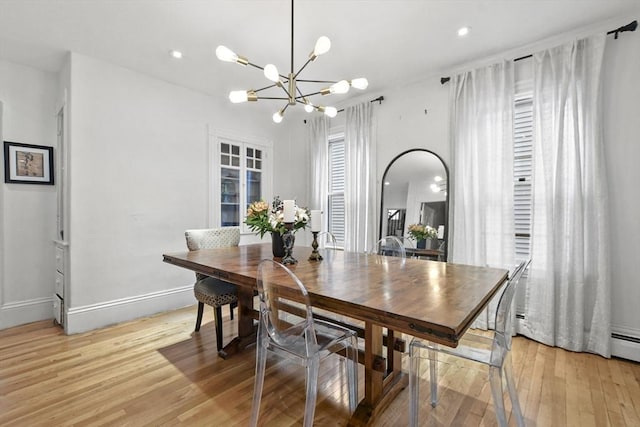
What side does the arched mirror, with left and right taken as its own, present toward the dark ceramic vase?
front

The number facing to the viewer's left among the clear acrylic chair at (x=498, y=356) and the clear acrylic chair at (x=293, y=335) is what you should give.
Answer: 1

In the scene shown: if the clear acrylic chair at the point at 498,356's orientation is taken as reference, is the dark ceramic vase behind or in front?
in front

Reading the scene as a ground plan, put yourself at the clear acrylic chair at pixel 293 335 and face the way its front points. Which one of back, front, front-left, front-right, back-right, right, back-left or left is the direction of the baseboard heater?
front-right

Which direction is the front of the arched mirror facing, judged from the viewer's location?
facing the viewer and to the left of the viewer

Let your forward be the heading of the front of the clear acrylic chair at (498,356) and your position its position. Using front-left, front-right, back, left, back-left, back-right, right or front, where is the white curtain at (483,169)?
right

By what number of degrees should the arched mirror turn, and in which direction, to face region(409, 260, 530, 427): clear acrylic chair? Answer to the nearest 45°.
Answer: approximately 45° to its left

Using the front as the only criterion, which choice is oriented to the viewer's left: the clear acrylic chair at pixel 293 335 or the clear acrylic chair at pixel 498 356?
the clear acrylic chair at pixel 498 356

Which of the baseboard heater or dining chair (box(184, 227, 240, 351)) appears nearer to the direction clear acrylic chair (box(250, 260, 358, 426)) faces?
the baseboard heater

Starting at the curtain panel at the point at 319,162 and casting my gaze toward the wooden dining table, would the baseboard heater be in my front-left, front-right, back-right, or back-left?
front-left

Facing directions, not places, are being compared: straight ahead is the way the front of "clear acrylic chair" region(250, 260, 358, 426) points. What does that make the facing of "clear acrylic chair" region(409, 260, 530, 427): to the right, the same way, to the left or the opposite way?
to the left

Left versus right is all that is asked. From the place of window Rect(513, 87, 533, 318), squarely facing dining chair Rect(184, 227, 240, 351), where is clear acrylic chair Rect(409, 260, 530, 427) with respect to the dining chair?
left

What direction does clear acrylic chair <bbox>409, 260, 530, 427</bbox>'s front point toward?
to the viewer's left

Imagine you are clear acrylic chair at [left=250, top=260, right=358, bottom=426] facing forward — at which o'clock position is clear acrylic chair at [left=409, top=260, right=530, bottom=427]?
clear acrylic chair at [left=409, top=260, right=530, bottom=427] is roughly at 2 o'clock from clear acrylic chair at [left=250, top=260, right=358, bottom=426].
